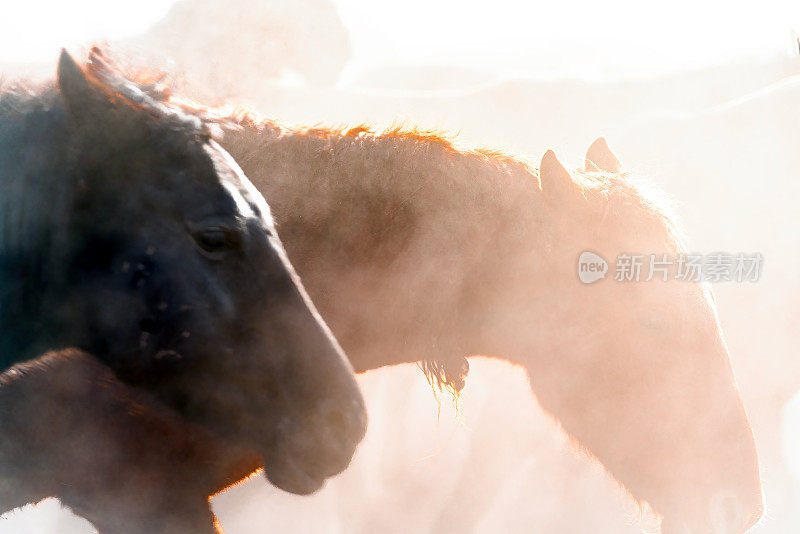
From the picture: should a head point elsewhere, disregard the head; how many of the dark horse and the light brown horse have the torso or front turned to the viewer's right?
2

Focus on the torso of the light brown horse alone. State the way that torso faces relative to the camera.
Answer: to the viewer's right

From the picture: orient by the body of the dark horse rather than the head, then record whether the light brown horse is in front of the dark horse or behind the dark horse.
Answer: in front

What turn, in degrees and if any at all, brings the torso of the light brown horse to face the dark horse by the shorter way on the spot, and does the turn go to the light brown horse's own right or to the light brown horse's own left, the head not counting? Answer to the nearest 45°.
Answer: approximately 135° to the light brown horse's own right

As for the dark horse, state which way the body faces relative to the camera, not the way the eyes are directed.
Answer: to the viewer's right
